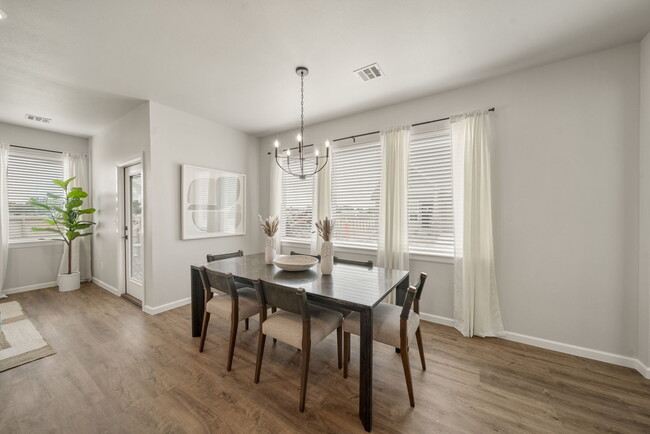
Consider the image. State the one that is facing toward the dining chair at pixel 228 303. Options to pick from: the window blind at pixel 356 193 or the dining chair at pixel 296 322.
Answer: the window blind

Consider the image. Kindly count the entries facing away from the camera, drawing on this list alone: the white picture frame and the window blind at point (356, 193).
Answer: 0

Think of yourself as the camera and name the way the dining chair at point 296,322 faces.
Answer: facing away from the viewer and to the right of the viewer

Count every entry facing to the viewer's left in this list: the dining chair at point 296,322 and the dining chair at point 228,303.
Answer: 0

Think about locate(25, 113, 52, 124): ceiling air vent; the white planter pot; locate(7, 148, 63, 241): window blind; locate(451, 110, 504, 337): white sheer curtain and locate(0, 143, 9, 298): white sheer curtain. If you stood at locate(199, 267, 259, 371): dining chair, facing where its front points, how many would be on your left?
4

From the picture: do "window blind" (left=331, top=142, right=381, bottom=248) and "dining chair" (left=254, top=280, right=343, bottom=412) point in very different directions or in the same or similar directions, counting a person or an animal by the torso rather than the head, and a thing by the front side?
very different directions

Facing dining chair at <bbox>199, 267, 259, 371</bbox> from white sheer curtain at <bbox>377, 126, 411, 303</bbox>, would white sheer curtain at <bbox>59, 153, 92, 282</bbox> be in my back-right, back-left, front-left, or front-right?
front-right

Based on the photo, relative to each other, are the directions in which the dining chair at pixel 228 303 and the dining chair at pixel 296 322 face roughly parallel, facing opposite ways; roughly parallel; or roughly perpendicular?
roughly parallel

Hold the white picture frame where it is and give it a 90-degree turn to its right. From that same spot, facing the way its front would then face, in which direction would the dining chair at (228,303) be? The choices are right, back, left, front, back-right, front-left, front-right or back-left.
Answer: front-left

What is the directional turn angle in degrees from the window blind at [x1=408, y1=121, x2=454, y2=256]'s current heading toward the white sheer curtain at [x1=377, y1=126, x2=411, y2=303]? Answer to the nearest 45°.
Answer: approximately 45° to its right

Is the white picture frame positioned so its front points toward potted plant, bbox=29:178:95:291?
no

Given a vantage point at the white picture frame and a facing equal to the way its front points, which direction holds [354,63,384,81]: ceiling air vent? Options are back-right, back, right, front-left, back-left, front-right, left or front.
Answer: front

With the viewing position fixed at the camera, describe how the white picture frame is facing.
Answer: facing the viewer and to the right of the viewer

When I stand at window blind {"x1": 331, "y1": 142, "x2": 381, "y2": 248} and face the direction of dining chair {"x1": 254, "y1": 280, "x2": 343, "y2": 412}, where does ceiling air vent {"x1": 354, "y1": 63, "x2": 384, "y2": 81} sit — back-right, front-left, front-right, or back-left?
front-left

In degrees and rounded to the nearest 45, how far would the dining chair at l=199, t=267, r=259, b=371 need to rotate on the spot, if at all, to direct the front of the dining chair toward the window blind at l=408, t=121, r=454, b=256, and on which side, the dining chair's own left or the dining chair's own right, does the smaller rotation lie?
approximately 45° to the dining chair's own right

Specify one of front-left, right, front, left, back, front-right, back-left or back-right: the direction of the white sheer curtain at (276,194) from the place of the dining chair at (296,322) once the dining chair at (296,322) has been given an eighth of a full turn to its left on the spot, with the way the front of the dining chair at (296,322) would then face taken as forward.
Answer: front

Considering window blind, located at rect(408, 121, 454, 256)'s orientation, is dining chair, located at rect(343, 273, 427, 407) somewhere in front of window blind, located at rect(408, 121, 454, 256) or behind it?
in front
